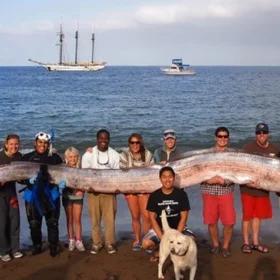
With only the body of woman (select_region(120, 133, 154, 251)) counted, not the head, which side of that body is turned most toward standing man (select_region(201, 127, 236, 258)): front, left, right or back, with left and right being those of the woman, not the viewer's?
left

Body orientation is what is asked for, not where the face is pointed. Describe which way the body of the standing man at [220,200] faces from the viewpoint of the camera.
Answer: toward the camera

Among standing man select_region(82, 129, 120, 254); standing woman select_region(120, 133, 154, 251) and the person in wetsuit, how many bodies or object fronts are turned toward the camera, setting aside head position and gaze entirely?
3

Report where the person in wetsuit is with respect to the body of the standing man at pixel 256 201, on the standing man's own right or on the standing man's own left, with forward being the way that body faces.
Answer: on the standing man's own right

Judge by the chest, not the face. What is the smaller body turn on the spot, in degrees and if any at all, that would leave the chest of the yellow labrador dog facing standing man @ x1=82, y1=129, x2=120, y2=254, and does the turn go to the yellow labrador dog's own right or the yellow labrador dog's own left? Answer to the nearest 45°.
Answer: approximately 180°

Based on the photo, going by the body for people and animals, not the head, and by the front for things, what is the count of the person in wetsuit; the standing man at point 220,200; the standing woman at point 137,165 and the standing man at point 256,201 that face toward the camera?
4

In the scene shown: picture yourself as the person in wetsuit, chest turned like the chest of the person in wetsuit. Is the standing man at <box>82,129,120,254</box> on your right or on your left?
on your left

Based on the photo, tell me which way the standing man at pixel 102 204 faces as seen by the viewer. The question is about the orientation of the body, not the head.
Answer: toward the camera

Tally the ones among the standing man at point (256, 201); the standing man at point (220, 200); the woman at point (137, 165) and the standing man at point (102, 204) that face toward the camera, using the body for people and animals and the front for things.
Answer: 4
